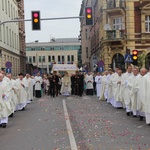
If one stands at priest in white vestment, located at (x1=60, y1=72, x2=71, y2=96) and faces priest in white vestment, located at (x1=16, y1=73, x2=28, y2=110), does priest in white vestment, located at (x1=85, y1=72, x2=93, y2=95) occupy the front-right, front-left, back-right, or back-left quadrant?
back-left

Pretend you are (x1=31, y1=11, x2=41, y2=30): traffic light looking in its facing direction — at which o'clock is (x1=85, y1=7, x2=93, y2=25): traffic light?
(x1=85, y1=7, x2=93, y2=25): traffic light is roughly at 9 o'clock from (x1=31, y1=11, x2=41, y2=30): traffic light.

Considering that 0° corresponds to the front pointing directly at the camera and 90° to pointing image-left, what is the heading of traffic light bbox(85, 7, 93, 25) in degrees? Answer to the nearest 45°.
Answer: approximately 0°

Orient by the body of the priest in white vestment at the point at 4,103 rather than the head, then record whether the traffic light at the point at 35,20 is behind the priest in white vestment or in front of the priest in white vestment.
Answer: behind

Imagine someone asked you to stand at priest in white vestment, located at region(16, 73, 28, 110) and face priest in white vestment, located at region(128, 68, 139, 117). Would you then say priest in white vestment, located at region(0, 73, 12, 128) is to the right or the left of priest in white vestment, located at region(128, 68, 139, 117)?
right

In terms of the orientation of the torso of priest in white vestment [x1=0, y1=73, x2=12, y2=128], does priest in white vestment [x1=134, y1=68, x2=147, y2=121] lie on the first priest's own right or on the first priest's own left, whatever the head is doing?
on the first priest's own left

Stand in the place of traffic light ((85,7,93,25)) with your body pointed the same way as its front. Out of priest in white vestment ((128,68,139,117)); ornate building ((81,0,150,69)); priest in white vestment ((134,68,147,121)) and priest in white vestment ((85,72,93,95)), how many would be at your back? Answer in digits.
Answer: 2

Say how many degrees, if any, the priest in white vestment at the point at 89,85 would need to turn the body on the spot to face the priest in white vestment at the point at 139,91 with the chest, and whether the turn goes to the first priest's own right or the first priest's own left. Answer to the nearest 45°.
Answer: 0° — they already face them

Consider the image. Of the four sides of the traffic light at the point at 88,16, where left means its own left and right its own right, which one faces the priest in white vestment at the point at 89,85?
back

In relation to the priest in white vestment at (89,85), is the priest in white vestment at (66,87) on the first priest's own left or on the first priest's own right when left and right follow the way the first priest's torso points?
on the first priest's own right

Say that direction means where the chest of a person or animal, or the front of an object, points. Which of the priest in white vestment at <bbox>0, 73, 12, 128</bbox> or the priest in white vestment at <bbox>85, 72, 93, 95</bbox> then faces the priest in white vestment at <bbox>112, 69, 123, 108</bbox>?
the priest in white vestment at <bbox>85, 72, 93, 95</bbox>

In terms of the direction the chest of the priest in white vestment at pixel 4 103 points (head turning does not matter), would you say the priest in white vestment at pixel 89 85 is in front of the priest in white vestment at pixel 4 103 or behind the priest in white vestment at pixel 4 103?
behind
